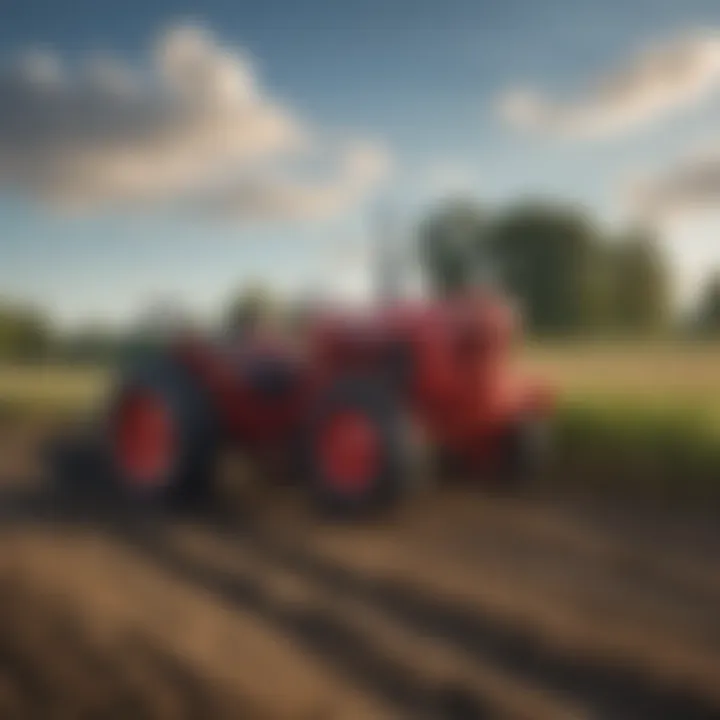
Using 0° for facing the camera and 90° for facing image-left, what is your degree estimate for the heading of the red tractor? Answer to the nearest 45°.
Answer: approximately 315°
